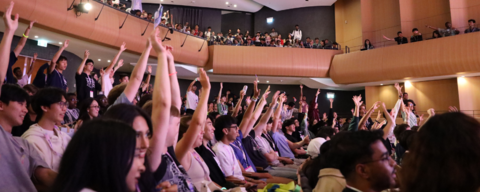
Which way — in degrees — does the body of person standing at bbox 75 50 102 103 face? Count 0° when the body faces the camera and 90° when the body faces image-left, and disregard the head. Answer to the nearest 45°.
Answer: approximately 315°
